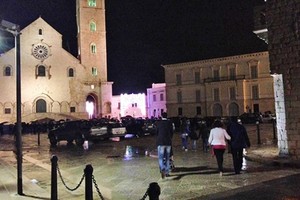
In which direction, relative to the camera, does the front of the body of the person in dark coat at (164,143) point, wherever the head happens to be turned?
away from the camera

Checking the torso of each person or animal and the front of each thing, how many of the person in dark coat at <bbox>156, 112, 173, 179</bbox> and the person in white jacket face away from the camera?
2

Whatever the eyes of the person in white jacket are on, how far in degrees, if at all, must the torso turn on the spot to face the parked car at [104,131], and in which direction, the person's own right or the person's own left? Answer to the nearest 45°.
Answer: approximately 45° to the person's own left

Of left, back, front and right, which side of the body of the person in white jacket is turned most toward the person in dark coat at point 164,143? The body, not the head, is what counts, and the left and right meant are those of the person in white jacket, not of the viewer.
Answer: left

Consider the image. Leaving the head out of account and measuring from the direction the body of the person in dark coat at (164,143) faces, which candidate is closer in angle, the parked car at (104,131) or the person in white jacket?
the parked car

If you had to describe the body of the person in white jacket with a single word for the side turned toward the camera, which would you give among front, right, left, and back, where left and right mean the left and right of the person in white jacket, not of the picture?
back

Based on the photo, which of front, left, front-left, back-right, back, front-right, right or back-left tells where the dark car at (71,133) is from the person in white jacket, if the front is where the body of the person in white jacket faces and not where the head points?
front-left

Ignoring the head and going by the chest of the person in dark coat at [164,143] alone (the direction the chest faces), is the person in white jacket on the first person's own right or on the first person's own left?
on the first person's own right

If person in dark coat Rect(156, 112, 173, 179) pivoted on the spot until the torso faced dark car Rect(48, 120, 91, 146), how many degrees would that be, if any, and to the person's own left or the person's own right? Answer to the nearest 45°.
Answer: approximately 45° to the person's own left

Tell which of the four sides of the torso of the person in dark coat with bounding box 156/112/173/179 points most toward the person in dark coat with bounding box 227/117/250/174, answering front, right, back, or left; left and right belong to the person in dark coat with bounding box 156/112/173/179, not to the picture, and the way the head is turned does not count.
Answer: right
